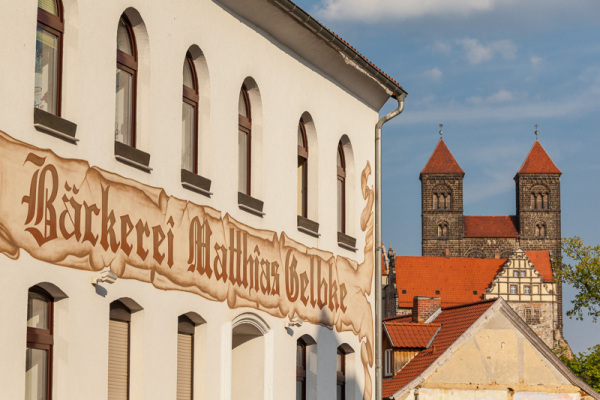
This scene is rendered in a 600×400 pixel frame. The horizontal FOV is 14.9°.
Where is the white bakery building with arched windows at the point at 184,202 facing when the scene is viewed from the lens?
facing the viewer and to the right of the viewer
